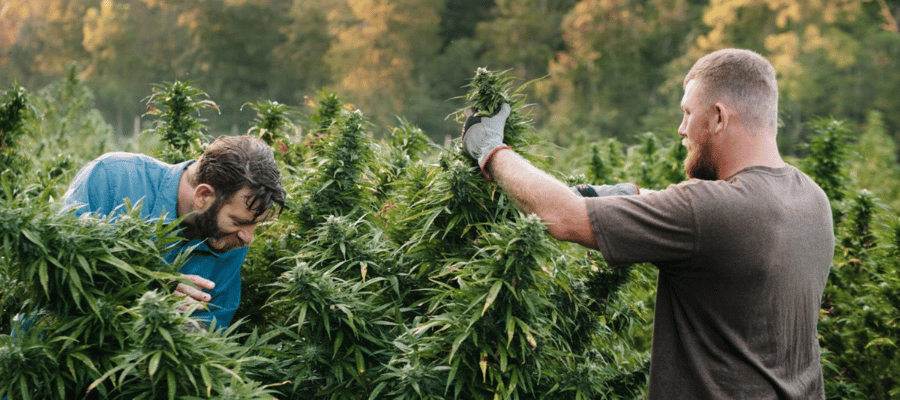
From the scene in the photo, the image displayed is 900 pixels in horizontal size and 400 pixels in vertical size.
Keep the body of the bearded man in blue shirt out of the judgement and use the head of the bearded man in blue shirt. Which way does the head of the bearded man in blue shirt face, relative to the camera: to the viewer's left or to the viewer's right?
to the viewer's right

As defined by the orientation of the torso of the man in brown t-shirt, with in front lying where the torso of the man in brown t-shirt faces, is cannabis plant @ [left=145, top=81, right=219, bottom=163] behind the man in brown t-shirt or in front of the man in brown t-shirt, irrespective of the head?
in front

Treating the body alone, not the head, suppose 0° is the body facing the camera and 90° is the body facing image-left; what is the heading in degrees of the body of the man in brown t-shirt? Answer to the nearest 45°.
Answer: approximately 135°
